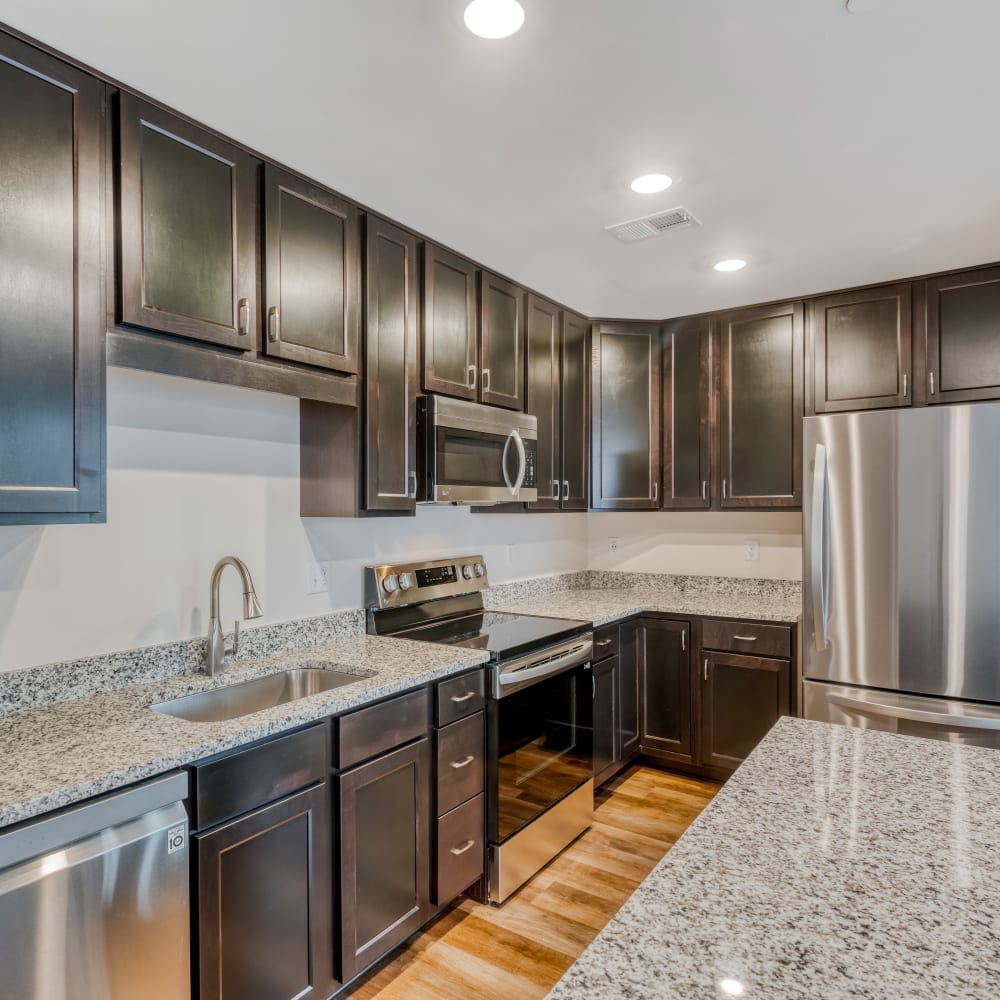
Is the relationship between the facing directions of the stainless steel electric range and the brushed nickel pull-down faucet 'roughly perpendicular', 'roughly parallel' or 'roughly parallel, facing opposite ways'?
roughly parallel

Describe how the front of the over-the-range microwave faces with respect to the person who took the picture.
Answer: facing the viewer and to the right of the viewer

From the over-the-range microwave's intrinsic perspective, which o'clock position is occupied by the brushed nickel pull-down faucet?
The brushed nickel pull-down faucet is roughly at 3 o'clock from the over-the-range microwave.

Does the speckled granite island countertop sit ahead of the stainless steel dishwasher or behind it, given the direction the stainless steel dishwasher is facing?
ahead

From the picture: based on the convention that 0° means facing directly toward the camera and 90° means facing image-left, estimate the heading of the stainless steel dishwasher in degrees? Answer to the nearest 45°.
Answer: approximately 315°

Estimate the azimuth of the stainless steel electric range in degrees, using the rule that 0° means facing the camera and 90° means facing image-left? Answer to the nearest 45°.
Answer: approximately 315°

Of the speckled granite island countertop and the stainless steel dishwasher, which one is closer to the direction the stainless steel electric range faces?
the speckled granite island countertop

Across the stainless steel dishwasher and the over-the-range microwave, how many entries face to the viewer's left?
0

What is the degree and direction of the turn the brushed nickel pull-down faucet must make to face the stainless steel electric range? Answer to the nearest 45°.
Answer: approximately 45° to its left

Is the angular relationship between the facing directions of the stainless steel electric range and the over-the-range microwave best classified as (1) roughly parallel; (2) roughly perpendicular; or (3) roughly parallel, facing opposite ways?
roughly parallel

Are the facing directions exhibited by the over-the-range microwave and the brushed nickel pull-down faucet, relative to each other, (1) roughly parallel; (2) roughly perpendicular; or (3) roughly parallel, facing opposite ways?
roughly parallel

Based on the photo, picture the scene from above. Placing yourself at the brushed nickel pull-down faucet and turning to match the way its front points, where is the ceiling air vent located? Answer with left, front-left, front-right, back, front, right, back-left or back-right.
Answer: front-left

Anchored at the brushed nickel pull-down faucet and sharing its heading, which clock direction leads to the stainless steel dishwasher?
The stainless steel dishwasher is roughly at 2 o'clock from the brushed nickel pull-down faucet.

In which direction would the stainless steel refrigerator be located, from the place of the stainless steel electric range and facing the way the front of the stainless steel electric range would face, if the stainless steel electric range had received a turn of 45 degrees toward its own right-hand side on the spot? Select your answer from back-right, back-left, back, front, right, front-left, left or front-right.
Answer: left
